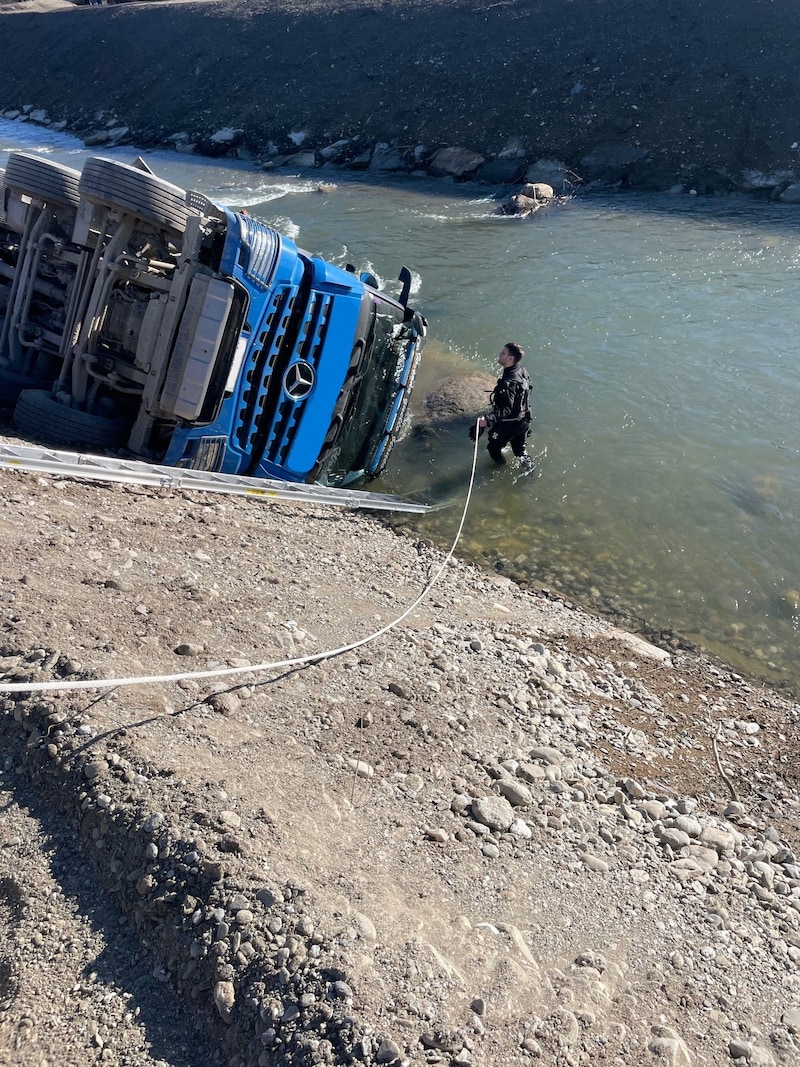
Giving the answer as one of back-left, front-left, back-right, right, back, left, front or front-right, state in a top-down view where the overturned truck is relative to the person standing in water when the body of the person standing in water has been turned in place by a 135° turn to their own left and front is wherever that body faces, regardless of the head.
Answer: right

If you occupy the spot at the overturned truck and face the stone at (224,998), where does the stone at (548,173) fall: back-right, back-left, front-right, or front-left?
back-left

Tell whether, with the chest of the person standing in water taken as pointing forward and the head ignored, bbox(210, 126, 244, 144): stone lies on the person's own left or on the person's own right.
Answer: on the person's own right

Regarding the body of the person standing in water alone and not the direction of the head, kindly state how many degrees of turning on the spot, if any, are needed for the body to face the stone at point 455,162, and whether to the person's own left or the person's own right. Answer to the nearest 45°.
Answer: approximately 90° to the person's own right

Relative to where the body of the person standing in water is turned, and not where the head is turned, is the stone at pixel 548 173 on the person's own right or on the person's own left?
on the person's own right

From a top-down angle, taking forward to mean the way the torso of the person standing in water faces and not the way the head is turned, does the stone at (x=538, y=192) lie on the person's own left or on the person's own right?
on the person's own right

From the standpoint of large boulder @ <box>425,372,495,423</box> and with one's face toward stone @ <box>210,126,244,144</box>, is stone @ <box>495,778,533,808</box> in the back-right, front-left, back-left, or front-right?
back-left

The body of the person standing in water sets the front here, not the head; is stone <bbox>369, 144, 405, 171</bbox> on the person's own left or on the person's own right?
on the person's own right

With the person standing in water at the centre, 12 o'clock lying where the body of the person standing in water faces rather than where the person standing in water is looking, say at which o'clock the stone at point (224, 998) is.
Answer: The stone is roughly at 9 o'clock from the person standing in water.

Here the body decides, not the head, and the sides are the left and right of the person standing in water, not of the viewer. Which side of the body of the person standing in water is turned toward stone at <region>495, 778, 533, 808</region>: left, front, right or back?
left

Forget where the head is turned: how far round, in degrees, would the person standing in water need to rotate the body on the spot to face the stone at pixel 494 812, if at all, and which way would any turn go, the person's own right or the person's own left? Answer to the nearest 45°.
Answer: approximately 90° to the person's own left

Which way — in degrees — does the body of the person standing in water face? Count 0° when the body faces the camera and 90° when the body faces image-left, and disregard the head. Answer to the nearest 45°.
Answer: approximately 90°

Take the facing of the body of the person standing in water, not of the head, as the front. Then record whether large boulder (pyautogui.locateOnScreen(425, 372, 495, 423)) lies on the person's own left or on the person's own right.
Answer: on the person's own right
